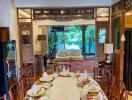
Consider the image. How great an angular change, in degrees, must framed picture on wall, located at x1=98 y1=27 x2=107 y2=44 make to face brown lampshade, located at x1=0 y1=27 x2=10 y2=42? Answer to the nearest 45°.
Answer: approximately 45° to its right
